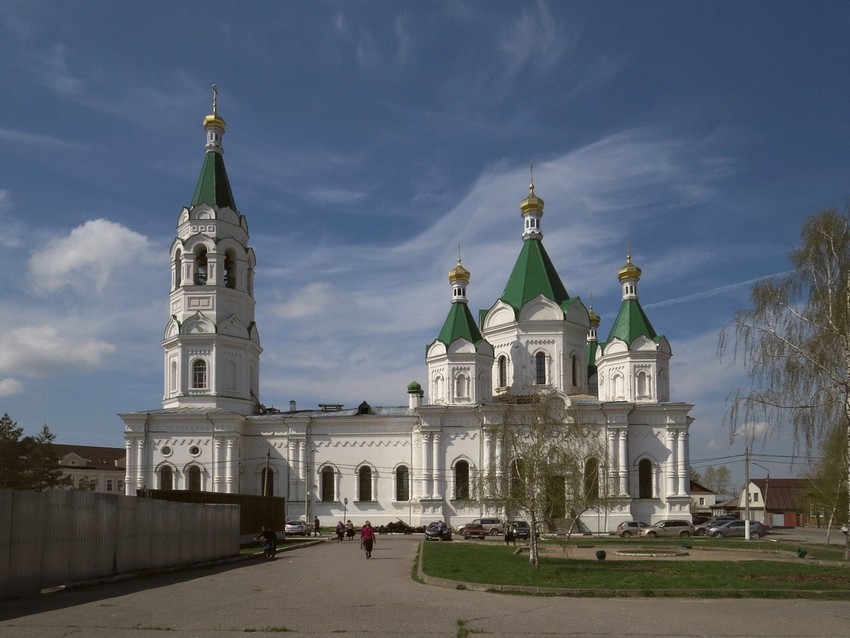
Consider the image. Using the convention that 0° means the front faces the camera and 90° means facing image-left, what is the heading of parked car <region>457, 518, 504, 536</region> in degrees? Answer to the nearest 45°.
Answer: approximately 90°

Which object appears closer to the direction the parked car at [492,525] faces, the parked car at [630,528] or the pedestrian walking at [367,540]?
the pedestrian walking

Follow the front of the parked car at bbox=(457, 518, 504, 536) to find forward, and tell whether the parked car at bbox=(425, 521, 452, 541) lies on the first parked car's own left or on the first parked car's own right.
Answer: on the first parked car's own left

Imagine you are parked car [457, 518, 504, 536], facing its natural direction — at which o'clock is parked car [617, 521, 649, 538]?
parked car [617, 521, 649, 538] is roughly at 6 o'clock from parked car [457, 518, 504, 536].

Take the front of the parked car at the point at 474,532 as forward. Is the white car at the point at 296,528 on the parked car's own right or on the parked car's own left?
on the parked car's own right
